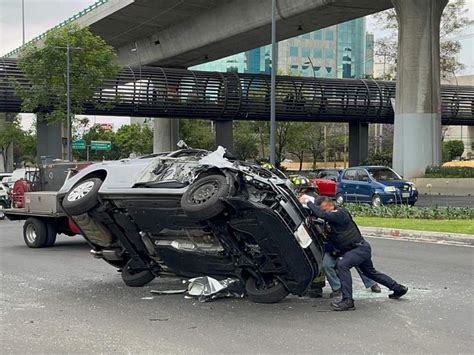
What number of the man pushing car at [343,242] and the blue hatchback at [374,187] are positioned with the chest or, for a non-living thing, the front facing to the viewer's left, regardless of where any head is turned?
1

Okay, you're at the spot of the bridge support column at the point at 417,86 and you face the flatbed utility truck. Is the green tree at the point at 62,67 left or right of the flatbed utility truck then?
right

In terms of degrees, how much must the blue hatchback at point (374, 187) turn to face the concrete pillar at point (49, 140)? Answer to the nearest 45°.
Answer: approximately 180°

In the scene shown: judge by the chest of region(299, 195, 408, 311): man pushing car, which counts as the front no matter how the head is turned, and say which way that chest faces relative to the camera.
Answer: to the viewer's left

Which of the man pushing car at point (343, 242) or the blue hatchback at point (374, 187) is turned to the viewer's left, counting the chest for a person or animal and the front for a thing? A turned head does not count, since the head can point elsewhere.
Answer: the man pushing car

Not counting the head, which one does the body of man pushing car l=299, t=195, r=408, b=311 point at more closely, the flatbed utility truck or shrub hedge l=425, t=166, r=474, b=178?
the flatbed utility truck

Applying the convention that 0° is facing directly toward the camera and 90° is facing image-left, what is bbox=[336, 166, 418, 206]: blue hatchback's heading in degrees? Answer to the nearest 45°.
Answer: approximately 315°

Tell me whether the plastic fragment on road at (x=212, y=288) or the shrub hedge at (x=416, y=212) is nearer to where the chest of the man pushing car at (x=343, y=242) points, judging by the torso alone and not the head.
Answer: the plastic fragment on road

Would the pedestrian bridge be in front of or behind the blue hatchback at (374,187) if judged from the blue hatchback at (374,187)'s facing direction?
behind
